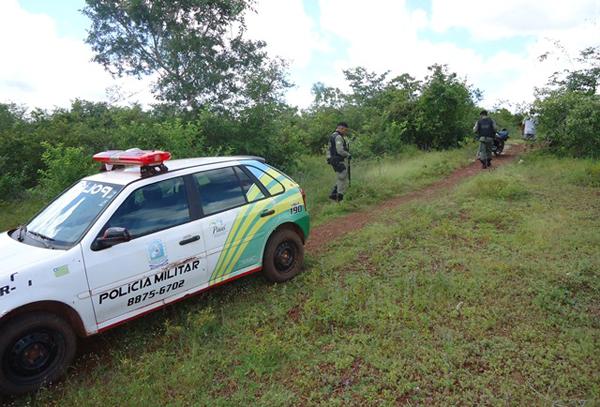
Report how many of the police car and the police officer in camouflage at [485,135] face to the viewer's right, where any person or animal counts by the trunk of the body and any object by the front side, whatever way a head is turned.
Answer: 0

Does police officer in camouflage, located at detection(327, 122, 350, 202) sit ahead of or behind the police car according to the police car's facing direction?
behind

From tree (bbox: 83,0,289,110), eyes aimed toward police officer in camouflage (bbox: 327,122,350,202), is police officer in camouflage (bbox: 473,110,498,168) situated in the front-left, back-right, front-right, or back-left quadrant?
front-left

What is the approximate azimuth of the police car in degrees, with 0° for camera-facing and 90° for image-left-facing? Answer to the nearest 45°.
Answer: approximately 45°

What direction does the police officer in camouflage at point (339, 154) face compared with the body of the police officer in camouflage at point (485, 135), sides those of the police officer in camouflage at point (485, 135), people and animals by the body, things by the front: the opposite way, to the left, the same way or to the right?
to the right
